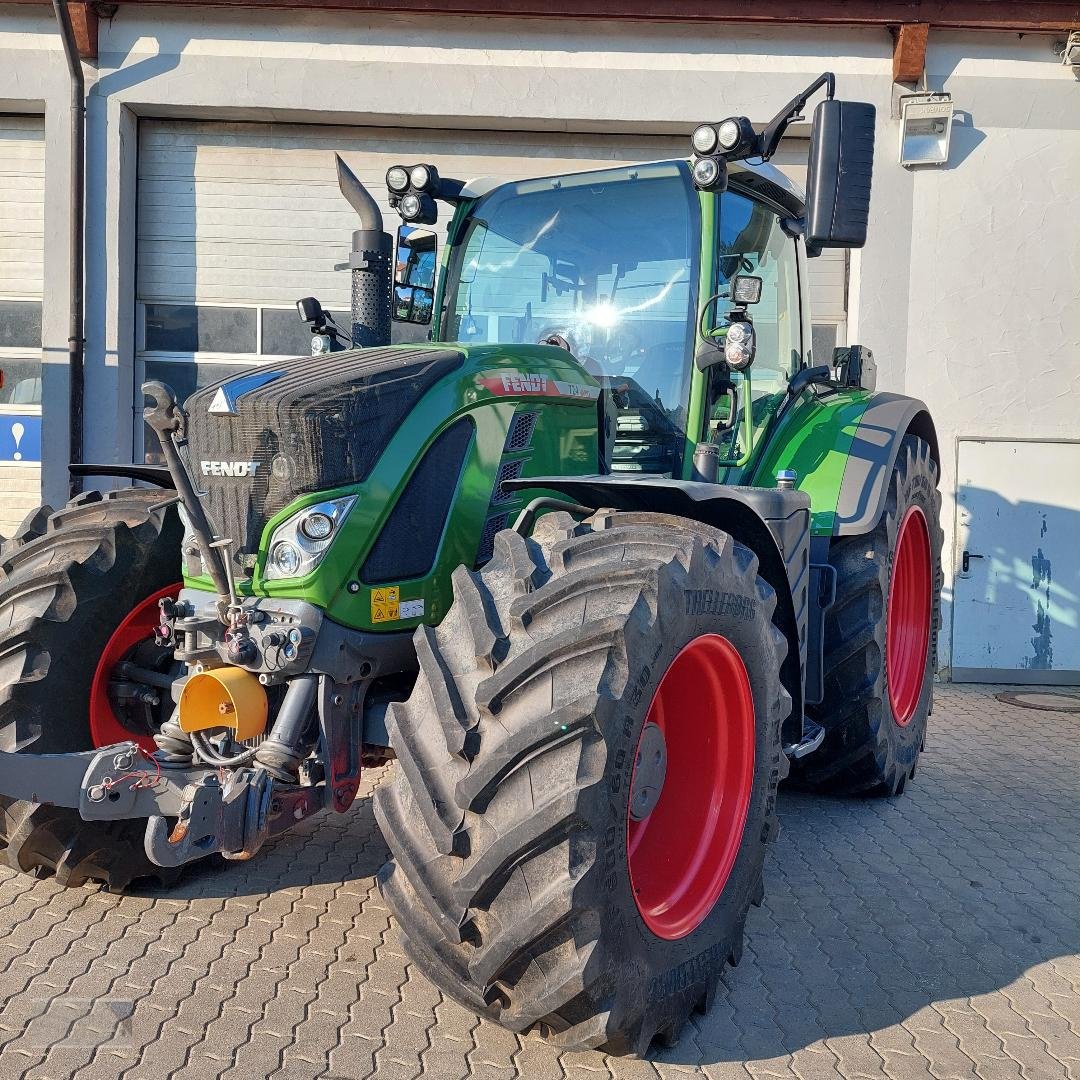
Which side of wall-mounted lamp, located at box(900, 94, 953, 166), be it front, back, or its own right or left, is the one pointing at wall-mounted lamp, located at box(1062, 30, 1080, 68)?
left

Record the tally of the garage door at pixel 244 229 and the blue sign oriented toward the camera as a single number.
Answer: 2

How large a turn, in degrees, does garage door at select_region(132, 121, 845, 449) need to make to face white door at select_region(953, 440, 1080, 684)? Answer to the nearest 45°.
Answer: approximately 90° to its left

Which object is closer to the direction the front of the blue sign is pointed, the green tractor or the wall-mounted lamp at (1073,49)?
the green tractor

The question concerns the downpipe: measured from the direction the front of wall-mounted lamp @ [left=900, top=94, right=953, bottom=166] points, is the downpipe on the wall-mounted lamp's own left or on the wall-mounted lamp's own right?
on the wall-mounted lamp's own right

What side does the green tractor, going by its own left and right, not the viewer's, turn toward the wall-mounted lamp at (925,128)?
back

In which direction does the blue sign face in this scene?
toward the camera

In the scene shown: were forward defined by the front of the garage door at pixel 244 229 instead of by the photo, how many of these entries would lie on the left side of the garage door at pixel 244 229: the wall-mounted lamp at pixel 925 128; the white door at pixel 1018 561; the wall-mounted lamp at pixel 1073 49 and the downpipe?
3

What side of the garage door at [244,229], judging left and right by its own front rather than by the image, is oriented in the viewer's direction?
front

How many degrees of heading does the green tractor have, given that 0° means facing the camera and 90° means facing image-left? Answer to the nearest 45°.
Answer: approximately 45°

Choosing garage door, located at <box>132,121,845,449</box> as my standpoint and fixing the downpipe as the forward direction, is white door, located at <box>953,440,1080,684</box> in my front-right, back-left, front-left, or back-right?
back-left

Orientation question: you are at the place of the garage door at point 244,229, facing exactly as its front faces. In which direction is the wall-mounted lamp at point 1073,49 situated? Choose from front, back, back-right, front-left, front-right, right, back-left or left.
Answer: left
